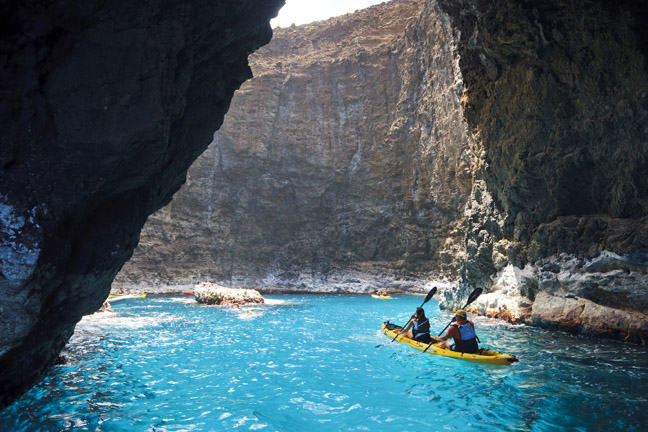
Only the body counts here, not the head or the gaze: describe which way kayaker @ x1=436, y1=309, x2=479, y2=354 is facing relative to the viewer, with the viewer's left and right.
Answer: facing away from the viewer and to the left of the viewer

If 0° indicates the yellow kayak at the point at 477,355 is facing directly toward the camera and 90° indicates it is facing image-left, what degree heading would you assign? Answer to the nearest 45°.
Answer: approximately 135°

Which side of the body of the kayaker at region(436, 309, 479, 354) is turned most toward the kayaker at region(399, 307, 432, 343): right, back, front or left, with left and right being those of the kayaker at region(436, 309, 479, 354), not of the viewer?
front

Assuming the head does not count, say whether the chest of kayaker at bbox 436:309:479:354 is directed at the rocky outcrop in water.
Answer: yes

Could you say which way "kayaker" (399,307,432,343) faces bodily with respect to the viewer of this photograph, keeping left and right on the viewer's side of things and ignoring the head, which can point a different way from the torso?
facing away from the viewer and to the left of the viewer
